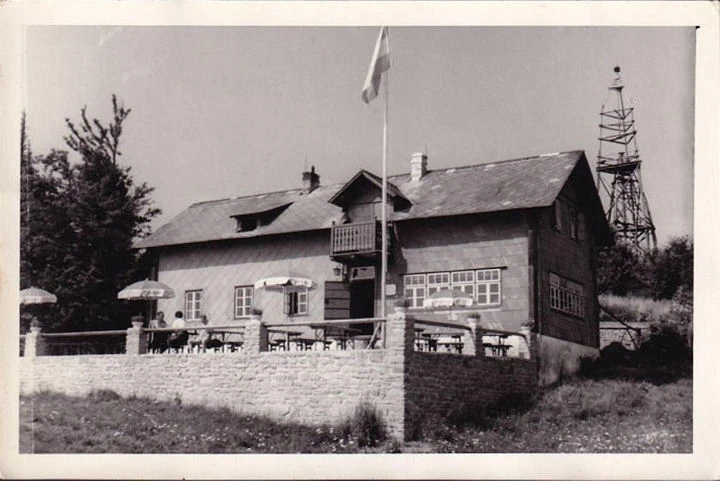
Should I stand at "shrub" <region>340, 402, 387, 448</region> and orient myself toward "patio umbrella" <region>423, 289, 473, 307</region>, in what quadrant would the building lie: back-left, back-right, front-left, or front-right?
front-left

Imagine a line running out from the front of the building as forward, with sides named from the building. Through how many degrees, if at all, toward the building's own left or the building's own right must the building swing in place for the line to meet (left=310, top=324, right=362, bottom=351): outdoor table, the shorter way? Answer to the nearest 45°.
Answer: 0° — it already faces it

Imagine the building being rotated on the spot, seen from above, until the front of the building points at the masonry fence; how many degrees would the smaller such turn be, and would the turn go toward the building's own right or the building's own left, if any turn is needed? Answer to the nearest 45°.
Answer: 0° — it already faces it

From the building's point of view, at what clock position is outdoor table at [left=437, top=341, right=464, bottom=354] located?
The outdoor table is roughly at 10 o'clock from the building.

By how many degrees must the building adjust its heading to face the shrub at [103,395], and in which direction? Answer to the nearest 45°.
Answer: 0° — it already faces it

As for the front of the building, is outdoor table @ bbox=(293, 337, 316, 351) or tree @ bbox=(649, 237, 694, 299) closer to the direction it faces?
the outdoor table

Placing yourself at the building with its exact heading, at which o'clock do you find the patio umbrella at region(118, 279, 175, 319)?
The patio umbrella is roughly at 1 o'clock from the building.

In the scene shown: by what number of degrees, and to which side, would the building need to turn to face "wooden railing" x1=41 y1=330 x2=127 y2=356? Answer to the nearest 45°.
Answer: approximately 45° to its right

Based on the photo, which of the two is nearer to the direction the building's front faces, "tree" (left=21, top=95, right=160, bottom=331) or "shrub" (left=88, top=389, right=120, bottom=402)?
the shrub

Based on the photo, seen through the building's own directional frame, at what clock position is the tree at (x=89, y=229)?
The tree is roughly at 2 o'clock from the building.

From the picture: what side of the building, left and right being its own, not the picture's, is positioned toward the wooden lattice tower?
back

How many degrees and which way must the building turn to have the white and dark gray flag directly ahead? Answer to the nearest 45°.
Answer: approximately 45° to its left

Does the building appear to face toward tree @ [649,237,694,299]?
no

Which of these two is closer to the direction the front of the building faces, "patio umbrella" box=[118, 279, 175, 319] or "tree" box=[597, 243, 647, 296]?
the patio umbrella

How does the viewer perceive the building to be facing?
facing the viewer and to the left of the viewer

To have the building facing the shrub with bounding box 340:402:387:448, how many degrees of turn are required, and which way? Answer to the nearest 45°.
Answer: approximately 45° to its left

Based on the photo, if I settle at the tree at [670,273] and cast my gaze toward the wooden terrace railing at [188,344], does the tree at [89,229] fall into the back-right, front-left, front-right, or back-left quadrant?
front-right

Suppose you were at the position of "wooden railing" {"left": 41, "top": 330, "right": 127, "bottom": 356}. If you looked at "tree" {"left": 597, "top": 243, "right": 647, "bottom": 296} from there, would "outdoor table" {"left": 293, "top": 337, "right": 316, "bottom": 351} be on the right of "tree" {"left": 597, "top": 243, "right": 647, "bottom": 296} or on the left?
right

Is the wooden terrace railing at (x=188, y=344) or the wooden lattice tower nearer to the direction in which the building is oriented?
the wooden terrace railing

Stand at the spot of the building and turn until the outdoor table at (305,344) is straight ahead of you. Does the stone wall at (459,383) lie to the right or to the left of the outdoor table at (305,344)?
left
